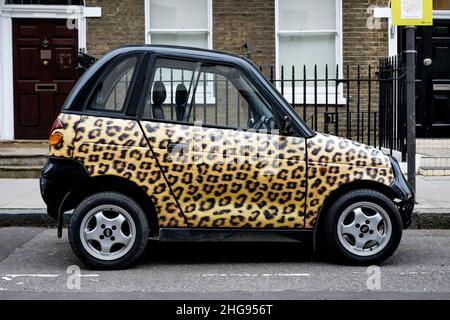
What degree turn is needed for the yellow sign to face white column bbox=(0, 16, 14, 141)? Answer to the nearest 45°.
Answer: approximately 135° to its right

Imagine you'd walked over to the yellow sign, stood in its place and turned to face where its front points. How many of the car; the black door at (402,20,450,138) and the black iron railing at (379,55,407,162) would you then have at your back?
2

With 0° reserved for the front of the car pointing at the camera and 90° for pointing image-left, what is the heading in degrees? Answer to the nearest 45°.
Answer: approximately 270°

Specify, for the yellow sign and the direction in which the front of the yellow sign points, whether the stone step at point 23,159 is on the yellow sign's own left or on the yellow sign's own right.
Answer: on the yellow sign's own right

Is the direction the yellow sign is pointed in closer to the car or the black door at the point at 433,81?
the car

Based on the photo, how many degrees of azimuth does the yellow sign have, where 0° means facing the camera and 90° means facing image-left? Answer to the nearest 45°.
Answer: approximately 0°

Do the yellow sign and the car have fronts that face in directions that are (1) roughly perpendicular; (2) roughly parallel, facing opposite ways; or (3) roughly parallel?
roughly perpendicular

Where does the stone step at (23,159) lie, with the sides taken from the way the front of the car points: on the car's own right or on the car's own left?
on the car's own left
